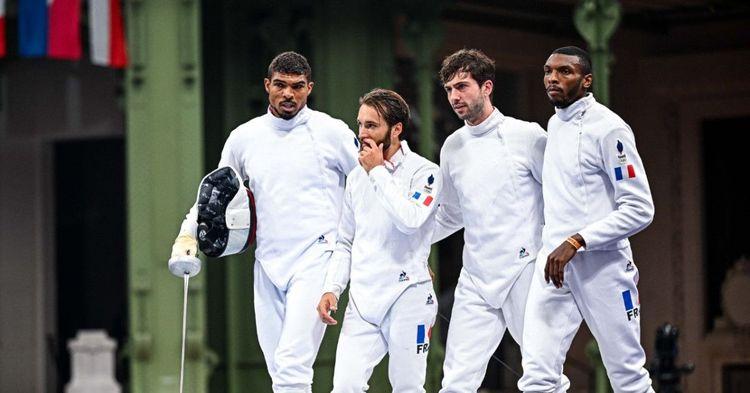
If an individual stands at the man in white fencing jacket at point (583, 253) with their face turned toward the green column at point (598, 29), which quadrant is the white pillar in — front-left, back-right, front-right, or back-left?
front-left

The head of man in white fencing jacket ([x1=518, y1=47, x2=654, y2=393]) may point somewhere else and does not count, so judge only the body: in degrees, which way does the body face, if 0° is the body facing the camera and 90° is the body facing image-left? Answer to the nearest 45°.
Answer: approximately 45°

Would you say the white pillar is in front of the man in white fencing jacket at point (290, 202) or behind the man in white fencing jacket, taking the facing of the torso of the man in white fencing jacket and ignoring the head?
behind

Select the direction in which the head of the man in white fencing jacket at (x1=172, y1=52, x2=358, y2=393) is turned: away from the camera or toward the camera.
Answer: toward the camera

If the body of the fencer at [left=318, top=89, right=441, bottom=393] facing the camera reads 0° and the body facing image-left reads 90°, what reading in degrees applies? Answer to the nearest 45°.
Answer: approximately 45°

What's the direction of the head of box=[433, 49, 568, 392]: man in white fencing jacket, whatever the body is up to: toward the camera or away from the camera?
toward the camera

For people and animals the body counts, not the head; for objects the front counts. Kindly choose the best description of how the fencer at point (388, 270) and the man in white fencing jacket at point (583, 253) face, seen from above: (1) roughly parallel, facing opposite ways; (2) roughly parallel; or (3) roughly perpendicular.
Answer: roughly parallel

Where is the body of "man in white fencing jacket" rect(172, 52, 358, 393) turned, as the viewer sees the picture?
toward the camera

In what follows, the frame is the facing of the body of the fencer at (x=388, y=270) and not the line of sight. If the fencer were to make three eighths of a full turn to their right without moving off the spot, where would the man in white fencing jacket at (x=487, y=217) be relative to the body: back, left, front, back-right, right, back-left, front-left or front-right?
right
